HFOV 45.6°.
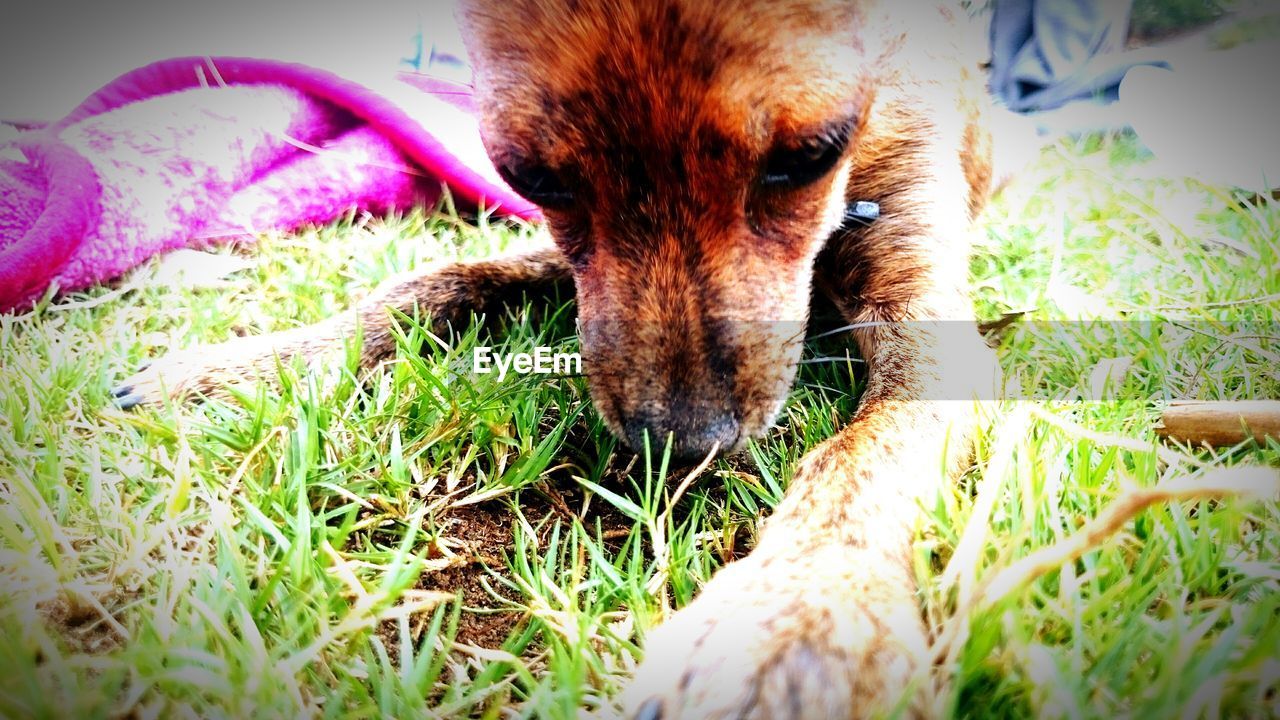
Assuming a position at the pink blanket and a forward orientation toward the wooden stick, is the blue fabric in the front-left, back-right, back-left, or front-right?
front-left

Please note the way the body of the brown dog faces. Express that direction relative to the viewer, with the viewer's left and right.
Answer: facing the viewer

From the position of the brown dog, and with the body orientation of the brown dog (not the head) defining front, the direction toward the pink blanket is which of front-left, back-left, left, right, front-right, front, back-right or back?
back-right

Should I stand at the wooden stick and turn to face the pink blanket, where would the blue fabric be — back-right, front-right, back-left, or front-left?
front-right

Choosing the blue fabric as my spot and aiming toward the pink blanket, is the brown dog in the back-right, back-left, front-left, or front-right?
front-left

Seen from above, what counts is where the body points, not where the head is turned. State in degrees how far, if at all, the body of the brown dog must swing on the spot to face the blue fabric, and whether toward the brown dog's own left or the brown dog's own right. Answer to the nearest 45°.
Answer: approximately 135° to the brown dog's own left
